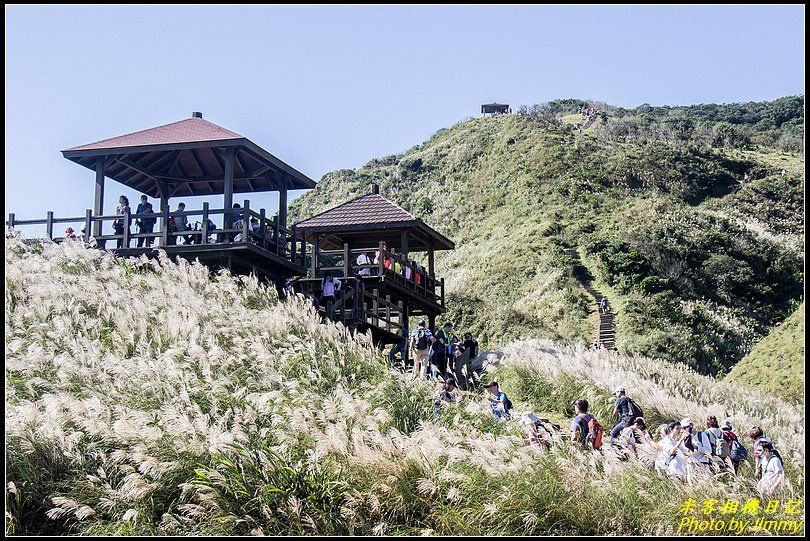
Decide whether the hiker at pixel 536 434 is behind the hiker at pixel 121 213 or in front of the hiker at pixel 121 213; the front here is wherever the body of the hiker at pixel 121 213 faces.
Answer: in front

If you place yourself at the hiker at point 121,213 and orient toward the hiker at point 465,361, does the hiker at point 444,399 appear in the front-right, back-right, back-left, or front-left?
front-right

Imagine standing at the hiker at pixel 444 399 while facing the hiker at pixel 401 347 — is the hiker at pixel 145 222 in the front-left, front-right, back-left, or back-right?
front-left

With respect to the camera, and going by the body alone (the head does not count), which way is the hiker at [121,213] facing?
toward the camera

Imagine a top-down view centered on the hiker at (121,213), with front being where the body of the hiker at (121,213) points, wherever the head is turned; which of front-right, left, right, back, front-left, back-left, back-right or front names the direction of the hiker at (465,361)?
front-left

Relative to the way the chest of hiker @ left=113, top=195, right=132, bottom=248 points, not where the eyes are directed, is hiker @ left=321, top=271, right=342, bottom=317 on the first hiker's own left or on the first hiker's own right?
on the first hiker's own left

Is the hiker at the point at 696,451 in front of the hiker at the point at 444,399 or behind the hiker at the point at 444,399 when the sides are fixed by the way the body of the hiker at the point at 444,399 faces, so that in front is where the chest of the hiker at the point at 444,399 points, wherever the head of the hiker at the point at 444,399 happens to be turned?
in front

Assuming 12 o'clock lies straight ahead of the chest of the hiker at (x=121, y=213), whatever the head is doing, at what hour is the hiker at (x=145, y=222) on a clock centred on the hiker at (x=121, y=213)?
the hiker at (x=145, y=222) is roughly at 9 o'clock from the hiker at (x=121, y=213).

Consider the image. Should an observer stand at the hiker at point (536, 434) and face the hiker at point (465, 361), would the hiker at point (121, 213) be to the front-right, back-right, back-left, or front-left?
front-left

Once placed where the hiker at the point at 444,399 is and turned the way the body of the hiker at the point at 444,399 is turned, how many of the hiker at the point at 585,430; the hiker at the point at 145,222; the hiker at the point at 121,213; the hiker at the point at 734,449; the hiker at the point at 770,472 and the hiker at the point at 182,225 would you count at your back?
3

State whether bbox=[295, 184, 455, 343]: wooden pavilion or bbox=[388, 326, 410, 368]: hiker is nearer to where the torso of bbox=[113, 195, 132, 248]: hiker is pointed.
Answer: the hiker

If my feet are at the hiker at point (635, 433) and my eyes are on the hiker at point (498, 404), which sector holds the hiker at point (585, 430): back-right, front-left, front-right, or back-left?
front-left
